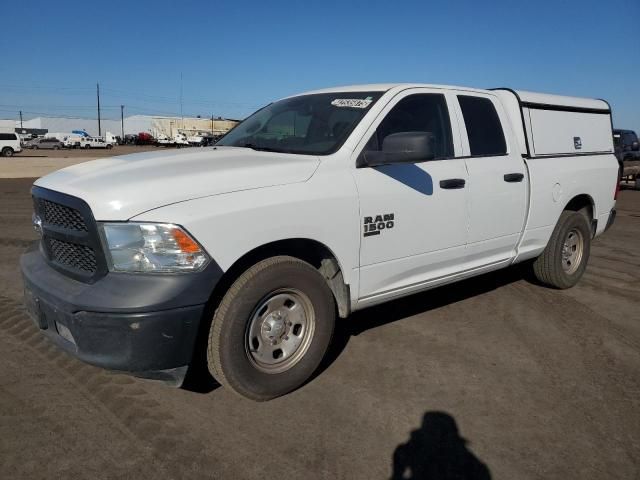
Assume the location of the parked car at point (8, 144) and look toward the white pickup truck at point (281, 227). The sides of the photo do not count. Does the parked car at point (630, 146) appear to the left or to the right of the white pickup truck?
left

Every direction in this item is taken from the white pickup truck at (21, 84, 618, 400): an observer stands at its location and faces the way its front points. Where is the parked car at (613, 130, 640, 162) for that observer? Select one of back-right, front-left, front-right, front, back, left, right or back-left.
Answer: back

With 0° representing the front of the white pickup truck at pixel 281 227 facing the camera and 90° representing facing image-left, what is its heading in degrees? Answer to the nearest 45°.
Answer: approximately 45°

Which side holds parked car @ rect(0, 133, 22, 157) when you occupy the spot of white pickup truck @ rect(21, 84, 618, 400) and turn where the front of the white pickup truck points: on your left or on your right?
on your right
